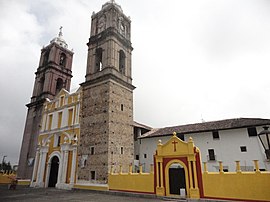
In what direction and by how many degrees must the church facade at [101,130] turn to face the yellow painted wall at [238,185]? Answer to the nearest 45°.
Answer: approximately 90° to its left

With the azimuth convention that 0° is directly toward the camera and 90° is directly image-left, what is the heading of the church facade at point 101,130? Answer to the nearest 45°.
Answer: approximately 45°

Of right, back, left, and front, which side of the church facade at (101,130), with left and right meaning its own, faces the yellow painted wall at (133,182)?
left
